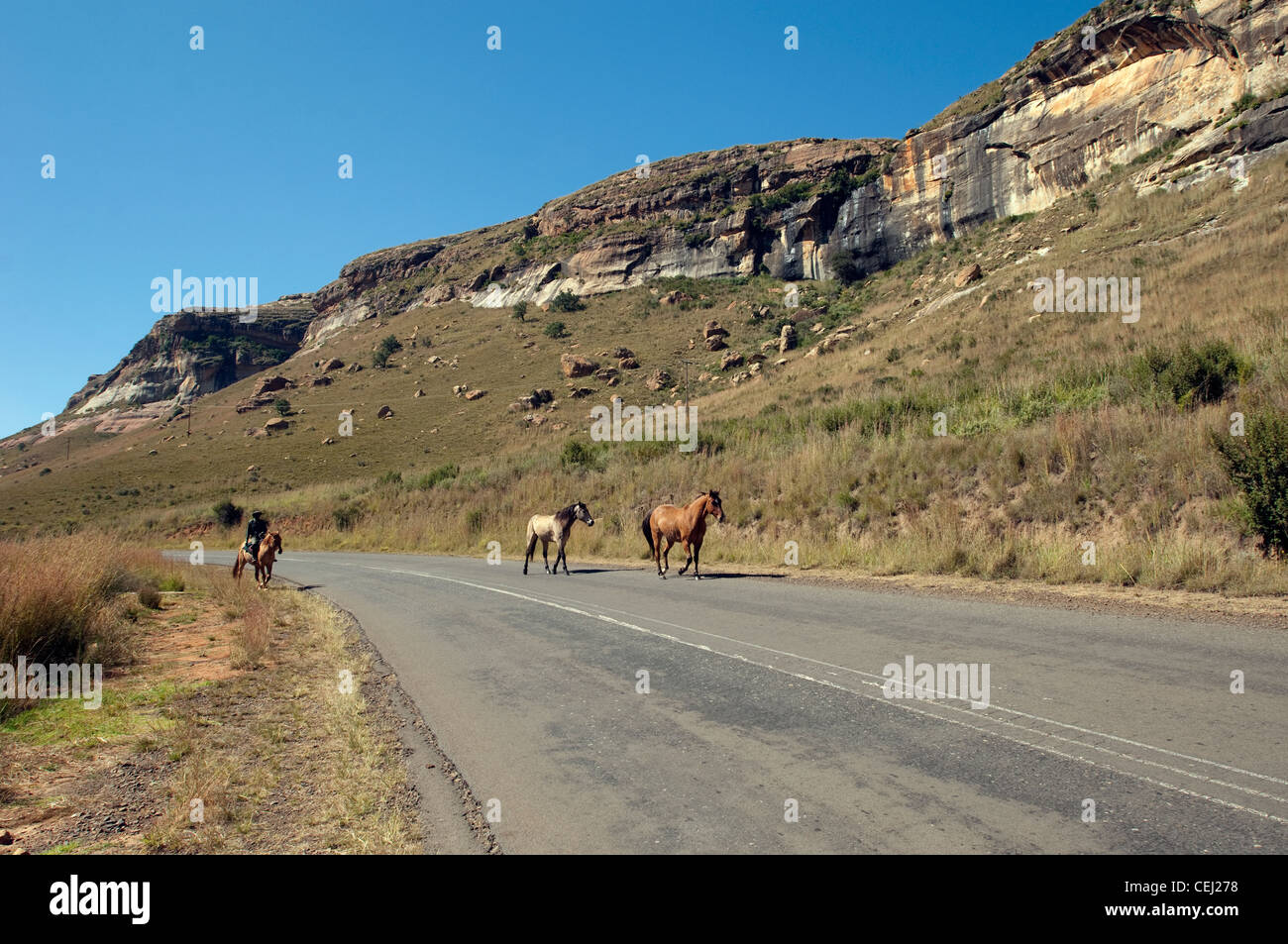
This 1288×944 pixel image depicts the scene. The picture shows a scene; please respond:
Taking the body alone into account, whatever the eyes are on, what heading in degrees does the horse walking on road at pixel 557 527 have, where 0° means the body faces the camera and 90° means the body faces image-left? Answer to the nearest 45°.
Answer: approximately 315°

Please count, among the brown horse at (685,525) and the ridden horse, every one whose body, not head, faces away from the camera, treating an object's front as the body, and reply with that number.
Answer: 0

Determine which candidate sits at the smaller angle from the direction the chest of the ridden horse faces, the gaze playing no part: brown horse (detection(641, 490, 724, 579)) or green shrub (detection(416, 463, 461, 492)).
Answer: the brown horse

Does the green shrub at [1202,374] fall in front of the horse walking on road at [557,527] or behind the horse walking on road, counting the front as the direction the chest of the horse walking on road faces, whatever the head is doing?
in front

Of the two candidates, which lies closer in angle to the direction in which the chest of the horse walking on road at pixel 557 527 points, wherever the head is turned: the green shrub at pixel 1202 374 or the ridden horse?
the green shrub

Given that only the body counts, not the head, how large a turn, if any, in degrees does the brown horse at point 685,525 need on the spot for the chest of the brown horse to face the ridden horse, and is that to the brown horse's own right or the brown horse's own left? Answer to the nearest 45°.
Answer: approximately 135° to the brown horse's own right

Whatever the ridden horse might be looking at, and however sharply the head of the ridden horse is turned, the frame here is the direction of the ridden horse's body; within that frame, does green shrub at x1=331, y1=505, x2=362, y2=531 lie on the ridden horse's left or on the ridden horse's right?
on the ridden horse's left

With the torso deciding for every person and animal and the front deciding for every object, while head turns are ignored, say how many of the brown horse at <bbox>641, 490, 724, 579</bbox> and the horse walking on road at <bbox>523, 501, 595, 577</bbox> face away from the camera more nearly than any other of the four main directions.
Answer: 0

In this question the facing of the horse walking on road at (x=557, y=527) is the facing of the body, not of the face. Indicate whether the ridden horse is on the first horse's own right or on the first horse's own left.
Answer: on the first horse's own right

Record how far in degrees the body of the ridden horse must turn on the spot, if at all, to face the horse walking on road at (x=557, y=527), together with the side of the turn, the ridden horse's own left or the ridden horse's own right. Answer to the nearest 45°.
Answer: approximately 45° to the ridden horse's own left
